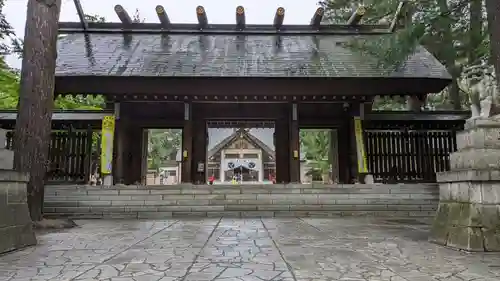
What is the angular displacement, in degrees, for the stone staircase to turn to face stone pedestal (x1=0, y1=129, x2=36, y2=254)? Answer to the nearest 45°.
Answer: approximately 45° to its right

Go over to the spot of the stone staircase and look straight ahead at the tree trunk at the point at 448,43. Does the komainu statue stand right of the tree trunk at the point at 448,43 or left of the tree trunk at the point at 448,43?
right

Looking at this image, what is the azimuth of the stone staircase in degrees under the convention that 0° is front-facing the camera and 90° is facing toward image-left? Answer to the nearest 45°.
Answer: approximately 0°

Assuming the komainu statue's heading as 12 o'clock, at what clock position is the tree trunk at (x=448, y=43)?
The tree trunk is roughly at 4 o'clock from the komainu statue.

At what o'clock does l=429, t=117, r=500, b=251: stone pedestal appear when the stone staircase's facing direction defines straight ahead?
The stone pedestal is roughly at 11 o'clock from the stone staircase.

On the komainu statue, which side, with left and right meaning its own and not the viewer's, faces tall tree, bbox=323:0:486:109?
right

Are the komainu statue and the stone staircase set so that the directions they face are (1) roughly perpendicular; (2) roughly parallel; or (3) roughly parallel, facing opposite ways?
roughly perpendicular

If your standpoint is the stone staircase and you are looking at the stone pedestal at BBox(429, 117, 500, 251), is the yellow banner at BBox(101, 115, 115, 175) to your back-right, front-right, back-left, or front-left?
back-right

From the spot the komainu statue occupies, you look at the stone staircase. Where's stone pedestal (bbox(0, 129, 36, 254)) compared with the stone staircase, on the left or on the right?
left

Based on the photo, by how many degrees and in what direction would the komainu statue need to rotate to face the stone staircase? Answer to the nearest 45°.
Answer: approximately 45° to its right

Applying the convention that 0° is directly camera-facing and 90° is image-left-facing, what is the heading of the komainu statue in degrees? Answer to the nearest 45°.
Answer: approximately 45°
